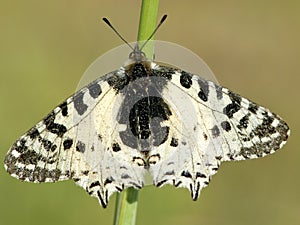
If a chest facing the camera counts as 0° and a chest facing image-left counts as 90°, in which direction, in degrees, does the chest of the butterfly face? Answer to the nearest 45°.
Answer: approximately 180°
